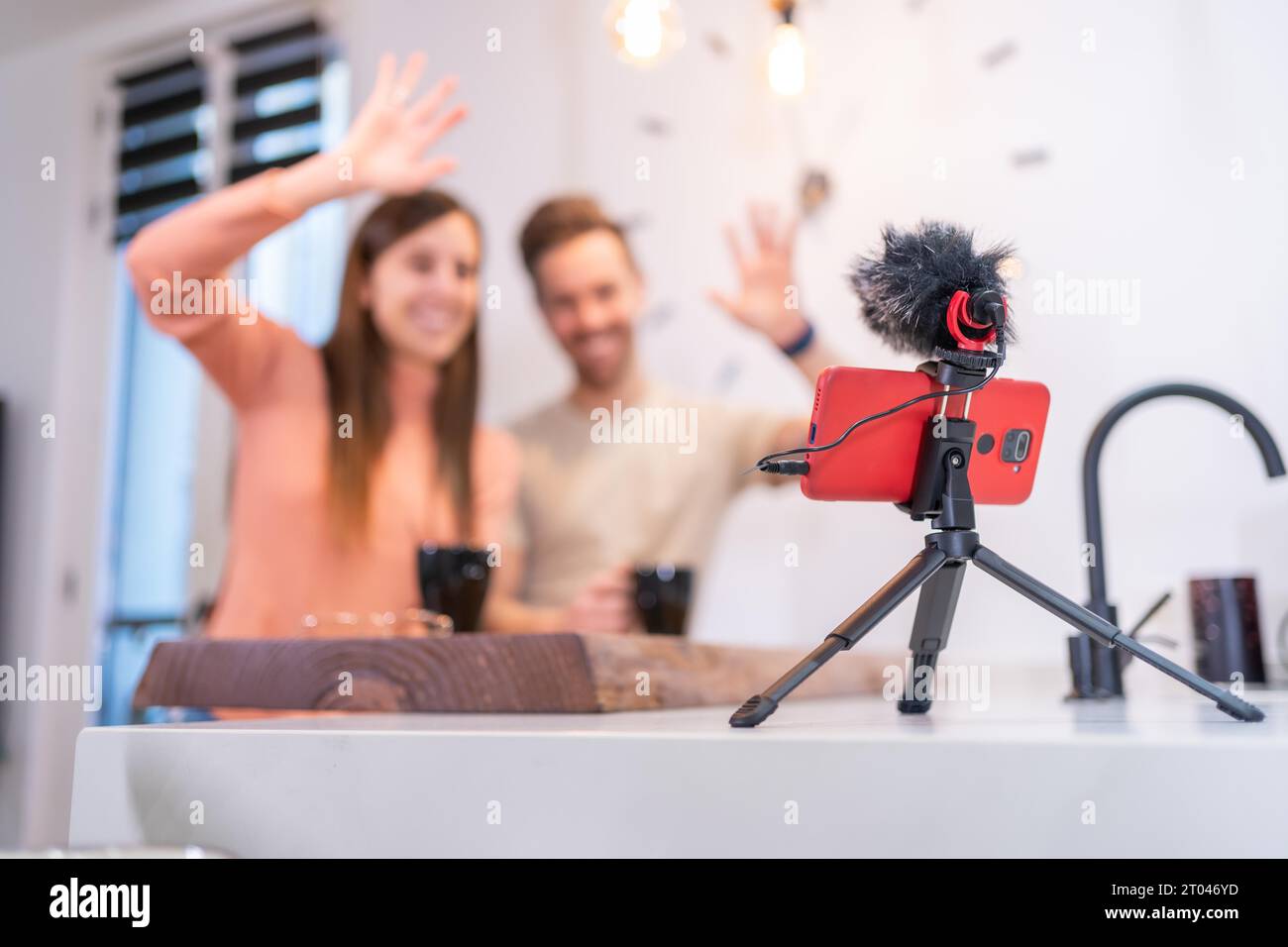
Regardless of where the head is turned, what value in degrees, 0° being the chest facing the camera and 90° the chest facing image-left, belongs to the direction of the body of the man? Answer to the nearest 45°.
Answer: approximately 0°

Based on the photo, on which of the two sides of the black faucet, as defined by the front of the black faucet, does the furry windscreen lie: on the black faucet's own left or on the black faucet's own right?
on the black faucet's own right

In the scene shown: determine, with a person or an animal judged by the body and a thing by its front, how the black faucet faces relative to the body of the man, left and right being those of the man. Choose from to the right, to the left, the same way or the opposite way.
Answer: to the left

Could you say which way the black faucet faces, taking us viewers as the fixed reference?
facing to the right of the viewer

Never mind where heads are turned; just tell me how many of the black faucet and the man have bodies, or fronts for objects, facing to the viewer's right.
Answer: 1
